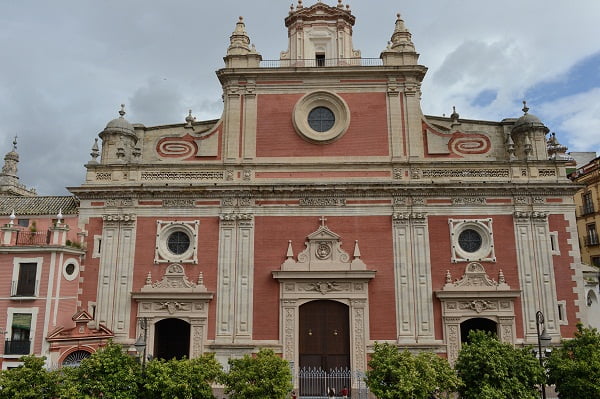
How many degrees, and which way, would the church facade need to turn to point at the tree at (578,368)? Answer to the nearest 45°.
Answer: approximately 45° to its left

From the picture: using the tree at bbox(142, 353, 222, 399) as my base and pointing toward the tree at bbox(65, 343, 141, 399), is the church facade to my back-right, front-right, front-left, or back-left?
back-right

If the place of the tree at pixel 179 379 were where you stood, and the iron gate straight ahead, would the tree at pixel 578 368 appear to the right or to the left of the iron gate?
right

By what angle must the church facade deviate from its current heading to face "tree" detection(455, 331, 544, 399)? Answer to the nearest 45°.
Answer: approximately 45° to its left

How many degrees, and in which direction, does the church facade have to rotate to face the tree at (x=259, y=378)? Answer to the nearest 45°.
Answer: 0° — it already faces it

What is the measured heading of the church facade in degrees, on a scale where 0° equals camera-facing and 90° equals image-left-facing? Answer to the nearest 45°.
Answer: approximately 0°

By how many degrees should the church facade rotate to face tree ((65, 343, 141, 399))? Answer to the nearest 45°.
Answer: approximately 45° to its right

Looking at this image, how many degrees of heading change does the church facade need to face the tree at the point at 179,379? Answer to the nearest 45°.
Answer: approximately 45° to its right
